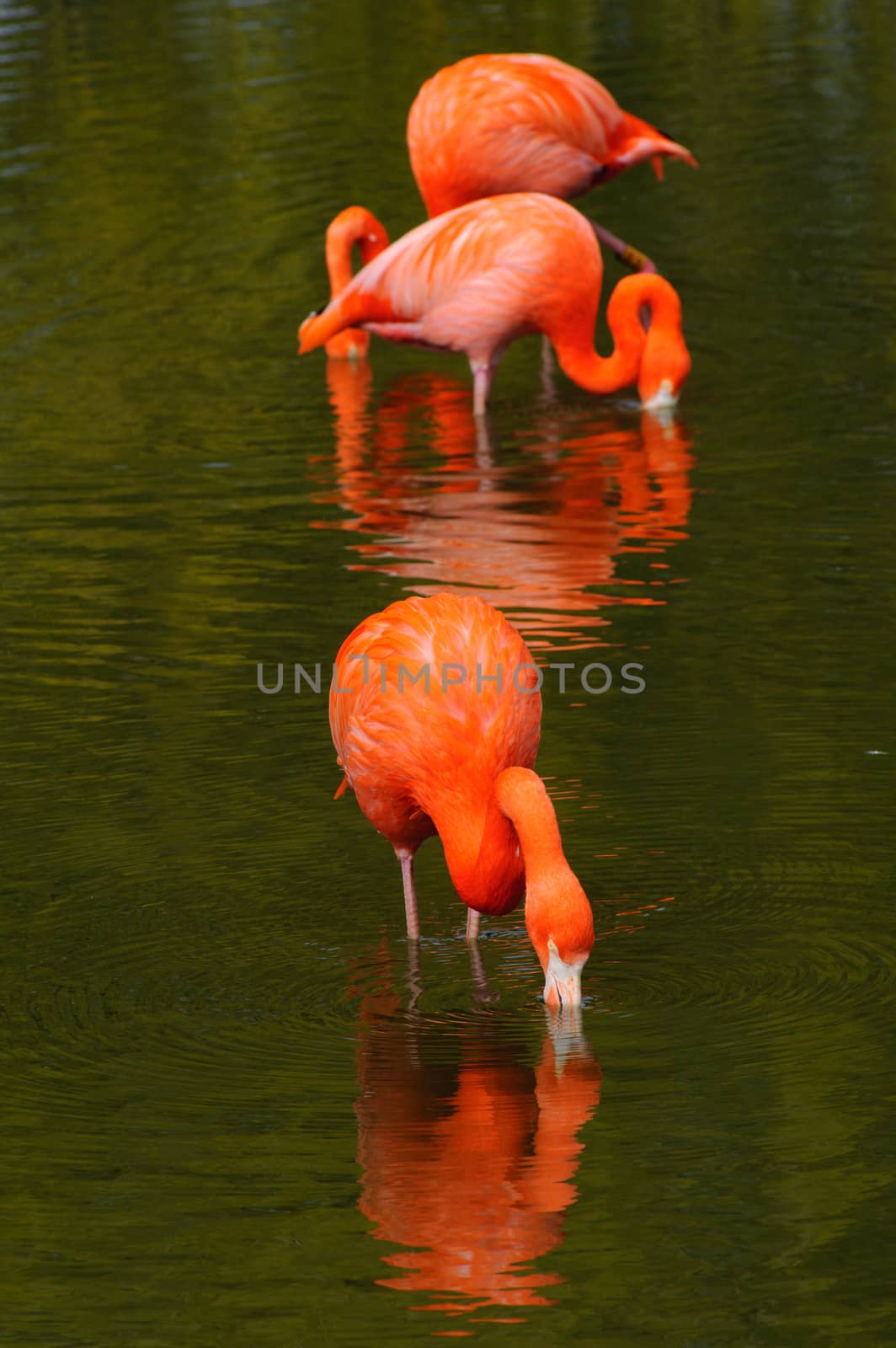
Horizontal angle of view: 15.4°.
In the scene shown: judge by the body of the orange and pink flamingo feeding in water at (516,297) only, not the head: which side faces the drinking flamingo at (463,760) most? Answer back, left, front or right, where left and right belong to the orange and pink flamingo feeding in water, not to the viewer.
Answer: right

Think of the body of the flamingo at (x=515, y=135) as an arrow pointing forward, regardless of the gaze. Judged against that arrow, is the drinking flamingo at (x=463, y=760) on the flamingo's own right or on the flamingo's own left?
on the flamingo's own left

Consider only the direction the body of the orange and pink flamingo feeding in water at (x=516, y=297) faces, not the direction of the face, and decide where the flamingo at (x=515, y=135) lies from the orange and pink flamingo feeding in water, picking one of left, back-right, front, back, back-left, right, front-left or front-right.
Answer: left

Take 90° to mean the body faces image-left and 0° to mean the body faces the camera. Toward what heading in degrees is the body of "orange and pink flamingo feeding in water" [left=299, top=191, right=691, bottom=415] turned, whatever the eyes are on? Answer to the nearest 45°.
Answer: approximately 270°
